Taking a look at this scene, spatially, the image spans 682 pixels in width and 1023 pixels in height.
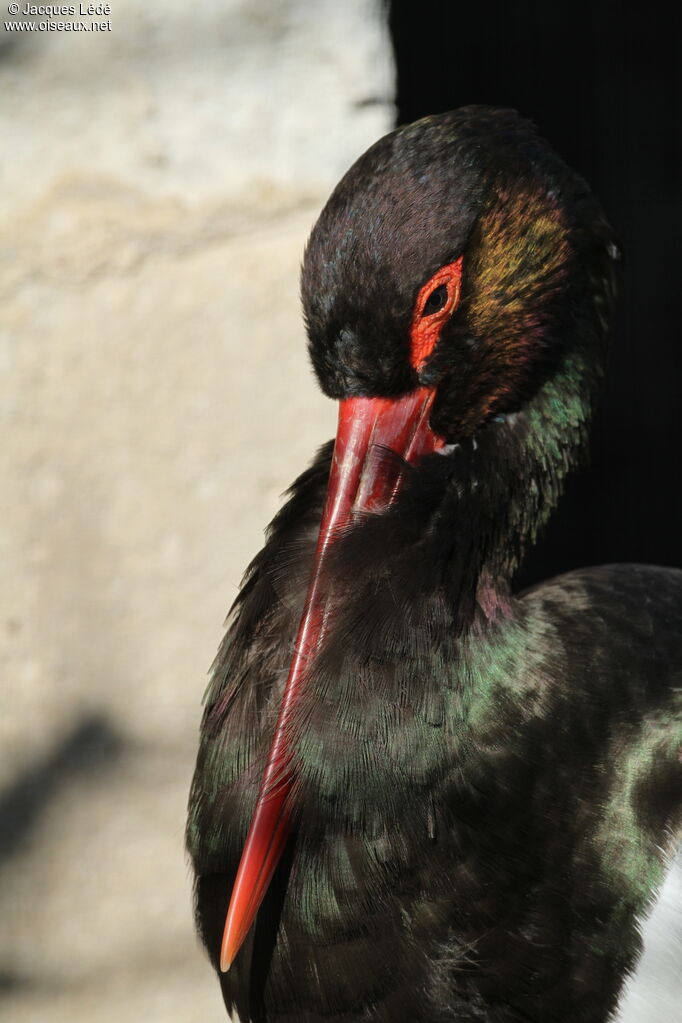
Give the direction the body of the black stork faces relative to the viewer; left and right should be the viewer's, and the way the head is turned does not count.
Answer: facing the viewer and to the left of the viewer
